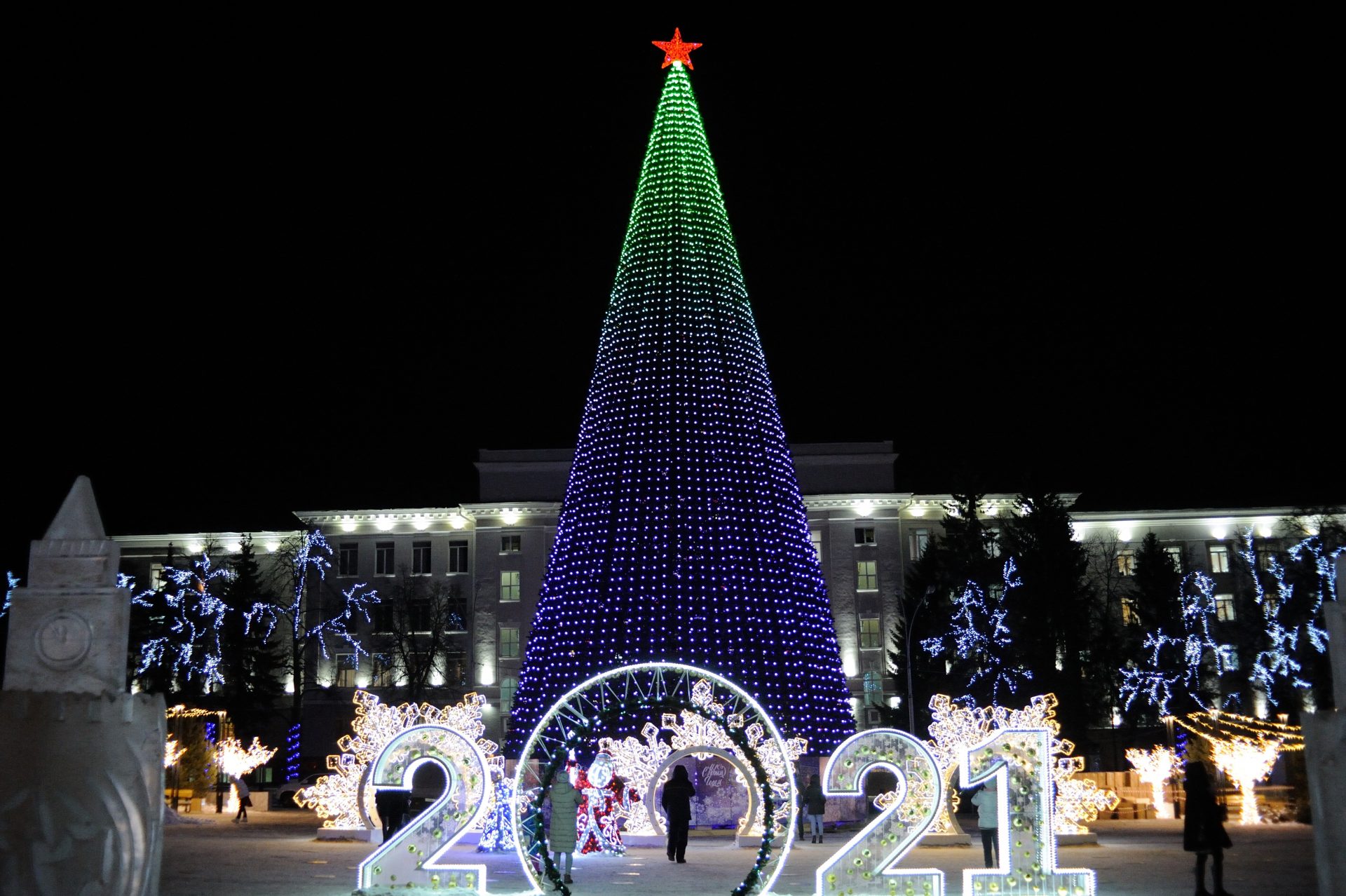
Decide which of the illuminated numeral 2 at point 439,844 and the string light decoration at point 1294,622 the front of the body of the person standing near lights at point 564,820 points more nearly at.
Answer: the string light decoration

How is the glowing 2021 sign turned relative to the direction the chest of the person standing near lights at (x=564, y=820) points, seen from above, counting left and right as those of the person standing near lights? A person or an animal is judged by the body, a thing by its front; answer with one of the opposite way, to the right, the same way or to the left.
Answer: the opposite way

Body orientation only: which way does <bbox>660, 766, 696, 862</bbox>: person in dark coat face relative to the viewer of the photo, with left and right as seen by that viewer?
facing away from the viewer

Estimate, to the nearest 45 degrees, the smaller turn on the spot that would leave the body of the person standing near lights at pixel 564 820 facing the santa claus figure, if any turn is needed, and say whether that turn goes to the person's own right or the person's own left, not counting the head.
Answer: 0° — they already face it

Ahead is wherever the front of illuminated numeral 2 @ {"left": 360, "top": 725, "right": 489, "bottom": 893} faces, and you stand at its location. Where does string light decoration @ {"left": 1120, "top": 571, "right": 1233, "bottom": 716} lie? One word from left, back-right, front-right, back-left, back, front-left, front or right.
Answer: back-left

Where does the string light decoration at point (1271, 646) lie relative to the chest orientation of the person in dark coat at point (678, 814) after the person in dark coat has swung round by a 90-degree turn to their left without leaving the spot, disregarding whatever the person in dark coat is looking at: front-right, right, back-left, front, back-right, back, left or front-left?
back-right

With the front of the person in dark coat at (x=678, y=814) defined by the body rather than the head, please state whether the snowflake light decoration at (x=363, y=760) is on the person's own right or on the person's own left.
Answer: on the person's own left

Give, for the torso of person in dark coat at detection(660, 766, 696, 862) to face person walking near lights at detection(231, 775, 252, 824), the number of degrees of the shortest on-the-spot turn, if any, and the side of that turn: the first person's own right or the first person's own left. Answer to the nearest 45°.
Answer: approximately 45° to the first person's own left

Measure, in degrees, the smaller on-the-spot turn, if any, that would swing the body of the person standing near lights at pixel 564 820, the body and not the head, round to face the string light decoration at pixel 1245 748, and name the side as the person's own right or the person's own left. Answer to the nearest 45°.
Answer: approximately 45° to the person's own right

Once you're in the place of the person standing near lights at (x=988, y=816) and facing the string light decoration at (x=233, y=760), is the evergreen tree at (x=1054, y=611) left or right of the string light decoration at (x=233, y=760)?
right

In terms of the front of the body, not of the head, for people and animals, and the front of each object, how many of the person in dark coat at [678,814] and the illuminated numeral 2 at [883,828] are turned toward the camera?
1

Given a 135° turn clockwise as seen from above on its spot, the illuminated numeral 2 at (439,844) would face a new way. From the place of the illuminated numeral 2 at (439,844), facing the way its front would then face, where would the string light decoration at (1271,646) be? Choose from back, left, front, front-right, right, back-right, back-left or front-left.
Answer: right

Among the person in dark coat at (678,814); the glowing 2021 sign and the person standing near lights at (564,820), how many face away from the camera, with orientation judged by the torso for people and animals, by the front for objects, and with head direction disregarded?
2

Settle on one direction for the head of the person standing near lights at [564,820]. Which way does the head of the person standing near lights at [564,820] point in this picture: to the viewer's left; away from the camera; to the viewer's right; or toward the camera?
away from the camera
